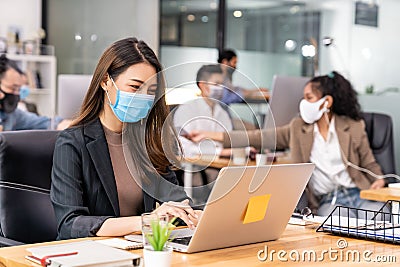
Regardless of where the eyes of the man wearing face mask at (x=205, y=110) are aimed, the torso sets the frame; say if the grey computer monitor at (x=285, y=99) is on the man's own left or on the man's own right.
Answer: on the man's own left

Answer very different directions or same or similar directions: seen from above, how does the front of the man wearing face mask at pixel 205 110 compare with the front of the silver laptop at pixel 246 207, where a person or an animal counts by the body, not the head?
very different directions

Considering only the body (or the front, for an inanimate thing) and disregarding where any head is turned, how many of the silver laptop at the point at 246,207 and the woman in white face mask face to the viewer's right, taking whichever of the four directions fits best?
0

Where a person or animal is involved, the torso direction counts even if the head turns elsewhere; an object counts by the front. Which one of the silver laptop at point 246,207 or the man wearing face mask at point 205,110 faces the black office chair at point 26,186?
the silver laptop

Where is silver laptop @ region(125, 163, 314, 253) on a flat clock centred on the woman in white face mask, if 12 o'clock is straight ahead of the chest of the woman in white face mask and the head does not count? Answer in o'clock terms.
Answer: The silver laptop is roughly at 11 o'clock from the woman in white face mask.

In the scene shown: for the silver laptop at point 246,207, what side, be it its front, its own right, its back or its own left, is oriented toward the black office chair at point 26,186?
front

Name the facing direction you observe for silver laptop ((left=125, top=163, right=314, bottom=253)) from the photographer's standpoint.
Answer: facing away from the viewer and to the left of the viewer

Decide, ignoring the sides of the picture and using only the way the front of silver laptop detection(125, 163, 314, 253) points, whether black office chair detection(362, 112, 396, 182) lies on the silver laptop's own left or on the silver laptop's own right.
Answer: on the silver laptop's own right

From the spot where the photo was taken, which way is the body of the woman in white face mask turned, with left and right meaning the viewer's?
facing the viewer and to the left of the viewer

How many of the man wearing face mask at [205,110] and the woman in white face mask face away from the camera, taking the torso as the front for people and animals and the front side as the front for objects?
0

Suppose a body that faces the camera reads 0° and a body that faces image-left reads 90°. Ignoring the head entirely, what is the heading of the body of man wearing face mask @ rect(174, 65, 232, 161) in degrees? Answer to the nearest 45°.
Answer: approximately 315°
